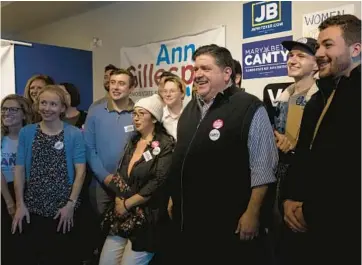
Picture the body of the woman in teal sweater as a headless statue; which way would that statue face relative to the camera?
toward the camera

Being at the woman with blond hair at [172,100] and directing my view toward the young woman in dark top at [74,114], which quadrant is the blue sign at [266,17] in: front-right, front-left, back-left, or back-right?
back-right

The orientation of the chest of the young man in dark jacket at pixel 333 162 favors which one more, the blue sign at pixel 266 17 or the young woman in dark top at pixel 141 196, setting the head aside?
the young woman in dark top

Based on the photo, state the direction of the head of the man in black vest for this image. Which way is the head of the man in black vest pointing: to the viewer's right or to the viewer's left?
to the viewer's left

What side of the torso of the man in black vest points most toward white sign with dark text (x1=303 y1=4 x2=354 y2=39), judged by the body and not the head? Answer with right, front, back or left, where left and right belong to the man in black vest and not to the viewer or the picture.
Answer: back

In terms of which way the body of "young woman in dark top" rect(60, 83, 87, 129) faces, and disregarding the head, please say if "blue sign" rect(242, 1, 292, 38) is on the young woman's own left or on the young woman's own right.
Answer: on the young woman's own left

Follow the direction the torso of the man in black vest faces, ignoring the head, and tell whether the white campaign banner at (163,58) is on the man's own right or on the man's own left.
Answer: on the man's own right

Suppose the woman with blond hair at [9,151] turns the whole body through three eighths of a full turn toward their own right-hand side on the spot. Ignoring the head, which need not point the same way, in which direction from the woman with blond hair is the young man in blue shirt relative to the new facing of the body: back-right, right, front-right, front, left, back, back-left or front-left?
right

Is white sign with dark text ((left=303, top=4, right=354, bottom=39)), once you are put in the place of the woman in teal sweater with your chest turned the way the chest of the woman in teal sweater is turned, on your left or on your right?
on your left

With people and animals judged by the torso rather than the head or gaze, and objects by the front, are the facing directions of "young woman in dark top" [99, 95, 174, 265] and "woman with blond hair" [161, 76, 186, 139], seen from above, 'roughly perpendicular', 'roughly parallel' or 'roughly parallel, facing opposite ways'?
roughly parallel

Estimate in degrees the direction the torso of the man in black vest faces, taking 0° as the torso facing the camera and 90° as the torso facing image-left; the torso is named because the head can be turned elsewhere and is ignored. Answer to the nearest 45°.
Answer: approximately 45°

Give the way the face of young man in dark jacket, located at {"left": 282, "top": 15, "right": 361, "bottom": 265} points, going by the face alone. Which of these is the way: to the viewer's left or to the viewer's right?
to the viewer's left

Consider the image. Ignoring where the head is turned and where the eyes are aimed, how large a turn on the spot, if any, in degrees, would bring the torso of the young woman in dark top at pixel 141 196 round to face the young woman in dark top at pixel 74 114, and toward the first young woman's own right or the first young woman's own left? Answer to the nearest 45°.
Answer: approximately 90° to the first young woman's own right

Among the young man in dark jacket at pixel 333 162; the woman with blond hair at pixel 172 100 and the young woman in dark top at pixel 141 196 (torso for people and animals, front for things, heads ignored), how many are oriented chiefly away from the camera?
0

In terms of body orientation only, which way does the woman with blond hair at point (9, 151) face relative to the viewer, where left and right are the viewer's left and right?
facing the viewer and to the left of the viewer
